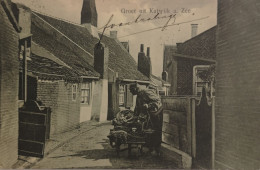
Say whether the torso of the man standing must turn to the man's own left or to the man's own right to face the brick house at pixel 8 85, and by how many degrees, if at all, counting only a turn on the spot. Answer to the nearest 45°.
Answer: approximately 45° to the man's own left

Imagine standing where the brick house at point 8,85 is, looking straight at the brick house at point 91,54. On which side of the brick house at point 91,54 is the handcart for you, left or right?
right

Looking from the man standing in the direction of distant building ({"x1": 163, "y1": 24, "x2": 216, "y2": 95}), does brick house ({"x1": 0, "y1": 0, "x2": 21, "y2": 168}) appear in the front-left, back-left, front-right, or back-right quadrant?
back-left

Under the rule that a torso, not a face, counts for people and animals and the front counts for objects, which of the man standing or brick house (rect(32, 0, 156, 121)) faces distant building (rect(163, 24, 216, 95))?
the brick house

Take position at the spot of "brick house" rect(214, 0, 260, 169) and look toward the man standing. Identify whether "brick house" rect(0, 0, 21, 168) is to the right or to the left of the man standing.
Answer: left

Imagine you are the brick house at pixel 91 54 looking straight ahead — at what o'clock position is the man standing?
The man standing is roughly at 1 o'clock from the brick house.

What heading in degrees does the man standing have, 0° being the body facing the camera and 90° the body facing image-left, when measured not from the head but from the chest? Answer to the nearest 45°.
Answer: approximately 90°

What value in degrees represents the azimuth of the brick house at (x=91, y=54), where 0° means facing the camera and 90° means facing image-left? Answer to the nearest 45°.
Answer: approximately 315°

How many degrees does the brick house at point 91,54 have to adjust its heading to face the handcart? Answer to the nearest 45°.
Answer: approximately 45° to its right

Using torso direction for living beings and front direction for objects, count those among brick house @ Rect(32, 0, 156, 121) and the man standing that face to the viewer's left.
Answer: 1

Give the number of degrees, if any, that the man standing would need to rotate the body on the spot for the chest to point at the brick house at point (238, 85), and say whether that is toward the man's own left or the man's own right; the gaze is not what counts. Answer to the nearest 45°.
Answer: approximately 135° to the man's own left

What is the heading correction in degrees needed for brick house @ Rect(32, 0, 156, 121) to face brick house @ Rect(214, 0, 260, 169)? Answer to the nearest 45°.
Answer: approximately 45° to its right
